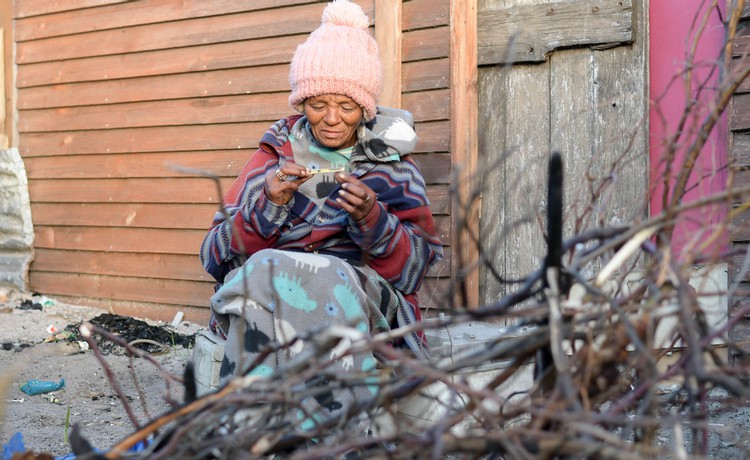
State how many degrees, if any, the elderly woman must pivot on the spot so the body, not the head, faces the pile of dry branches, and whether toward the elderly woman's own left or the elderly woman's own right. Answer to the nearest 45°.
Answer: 0° — they already face it

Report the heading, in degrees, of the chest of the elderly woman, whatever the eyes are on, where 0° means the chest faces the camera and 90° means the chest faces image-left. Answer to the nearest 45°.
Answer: approximately 0°

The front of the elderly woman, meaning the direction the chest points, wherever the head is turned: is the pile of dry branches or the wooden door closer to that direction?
the pile of dry branches

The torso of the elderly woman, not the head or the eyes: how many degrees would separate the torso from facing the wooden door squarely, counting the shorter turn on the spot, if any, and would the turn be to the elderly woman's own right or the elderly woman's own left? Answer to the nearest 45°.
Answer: approximately 135° to the elderly woman's own left

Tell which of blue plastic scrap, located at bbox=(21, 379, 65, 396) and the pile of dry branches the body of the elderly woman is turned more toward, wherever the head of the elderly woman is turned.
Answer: the pile of dry branches
